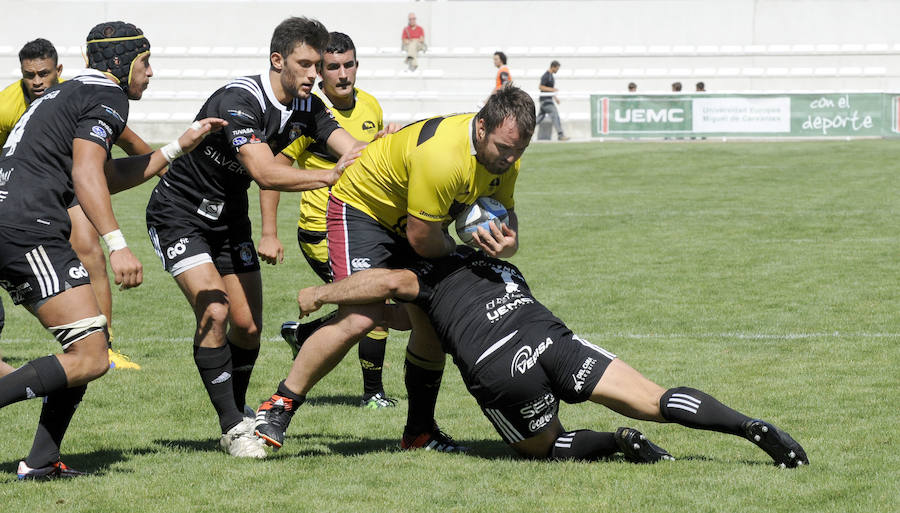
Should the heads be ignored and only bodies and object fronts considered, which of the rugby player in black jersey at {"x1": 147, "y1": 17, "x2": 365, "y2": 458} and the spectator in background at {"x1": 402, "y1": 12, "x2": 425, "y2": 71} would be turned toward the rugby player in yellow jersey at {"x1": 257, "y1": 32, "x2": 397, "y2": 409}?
the spectator in background

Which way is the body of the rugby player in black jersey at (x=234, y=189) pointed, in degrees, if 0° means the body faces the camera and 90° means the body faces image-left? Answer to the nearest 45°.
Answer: approximately 315°

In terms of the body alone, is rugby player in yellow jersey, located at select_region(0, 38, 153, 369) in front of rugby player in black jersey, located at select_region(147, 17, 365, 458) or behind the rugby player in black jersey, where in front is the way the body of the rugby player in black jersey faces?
behind

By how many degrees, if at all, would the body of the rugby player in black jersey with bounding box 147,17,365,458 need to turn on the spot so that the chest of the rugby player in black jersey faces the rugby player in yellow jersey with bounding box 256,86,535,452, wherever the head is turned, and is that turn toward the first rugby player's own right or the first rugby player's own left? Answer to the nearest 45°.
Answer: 0° — they already face them

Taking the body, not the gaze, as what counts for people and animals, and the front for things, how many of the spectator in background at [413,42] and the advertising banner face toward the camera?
2

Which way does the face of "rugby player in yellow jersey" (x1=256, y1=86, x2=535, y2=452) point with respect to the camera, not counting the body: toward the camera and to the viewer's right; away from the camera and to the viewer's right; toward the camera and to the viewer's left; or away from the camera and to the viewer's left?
toward the camera and to the viewer's right

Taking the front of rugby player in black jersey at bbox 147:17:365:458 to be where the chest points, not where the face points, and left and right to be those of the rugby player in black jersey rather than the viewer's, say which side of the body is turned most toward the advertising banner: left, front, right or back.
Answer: left

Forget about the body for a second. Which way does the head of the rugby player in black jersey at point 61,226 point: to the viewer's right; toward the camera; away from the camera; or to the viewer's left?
to the viewer's right

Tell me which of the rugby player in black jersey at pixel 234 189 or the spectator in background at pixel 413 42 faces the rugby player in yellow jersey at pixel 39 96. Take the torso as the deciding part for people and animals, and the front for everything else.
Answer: the spectator in background

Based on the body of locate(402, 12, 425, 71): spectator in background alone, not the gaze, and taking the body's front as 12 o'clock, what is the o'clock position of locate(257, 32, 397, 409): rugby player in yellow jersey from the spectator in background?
The rugby player in yellow jersey is roughly at 12 o'clock from the spectator in background.

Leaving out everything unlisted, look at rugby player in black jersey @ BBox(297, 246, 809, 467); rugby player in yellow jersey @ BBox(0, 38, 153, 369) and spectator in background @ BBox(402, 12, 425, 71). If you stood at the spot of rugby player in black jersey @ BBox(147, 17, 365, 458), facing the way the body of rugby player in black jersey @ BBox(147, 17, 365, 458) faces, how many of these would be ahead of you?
1
